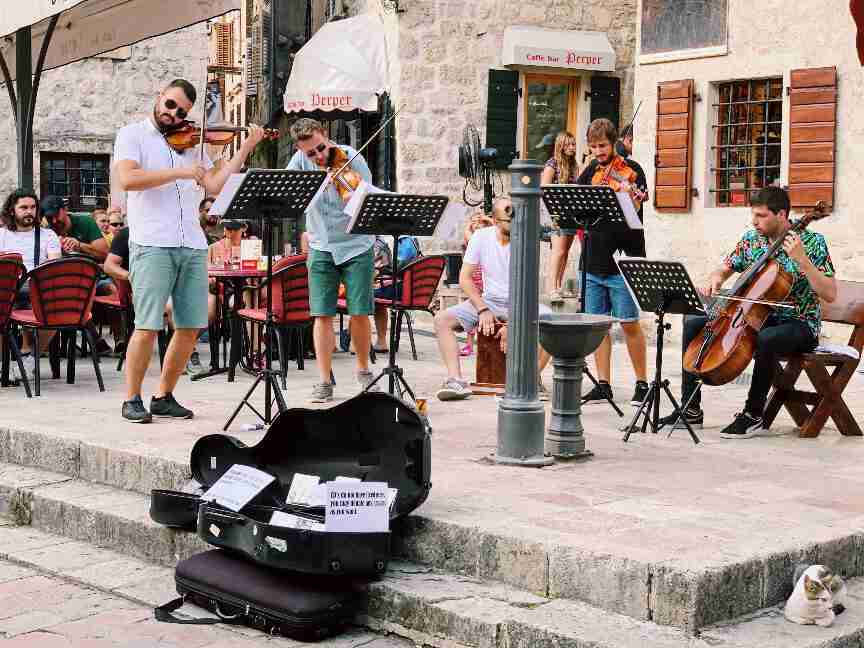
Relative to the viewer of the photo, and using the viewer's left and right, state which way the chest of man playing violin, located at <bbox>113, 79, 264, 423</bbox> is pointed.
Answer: facing the viewer and to the right of the viewer

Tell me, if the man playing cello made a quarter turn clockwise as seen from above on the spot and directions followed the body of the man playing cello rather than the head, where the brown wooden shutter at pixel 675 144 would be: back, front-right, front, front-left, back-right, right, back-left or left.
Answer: front-right

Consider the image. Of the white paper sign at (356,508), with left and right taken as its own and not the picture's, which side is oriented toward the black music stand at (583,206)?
back

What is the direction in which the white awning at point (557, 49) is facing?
toward the camera

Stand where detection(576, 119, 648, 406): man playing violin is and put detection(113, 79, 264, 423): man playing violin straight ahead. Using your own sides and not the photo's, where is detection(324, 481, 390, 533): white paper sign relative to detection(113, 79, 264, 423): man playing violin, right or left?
left

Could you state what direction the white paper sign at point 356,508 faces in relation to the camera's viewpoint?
facing the viewer

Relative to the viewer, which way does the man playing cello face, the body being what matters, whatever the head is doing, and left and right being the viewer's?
facing the viewer and to the left of the viewer

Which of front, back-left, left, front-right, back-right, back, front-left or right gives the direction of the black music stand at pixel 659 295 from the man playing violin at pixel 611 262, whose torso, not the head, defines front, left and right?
front

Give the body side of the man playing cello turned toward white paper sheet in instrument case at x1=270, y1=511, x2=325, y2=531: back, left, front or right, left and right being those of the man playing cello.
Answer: front

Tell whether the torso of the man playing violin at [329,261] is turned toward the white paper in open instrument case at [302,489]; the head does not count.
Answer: yes
